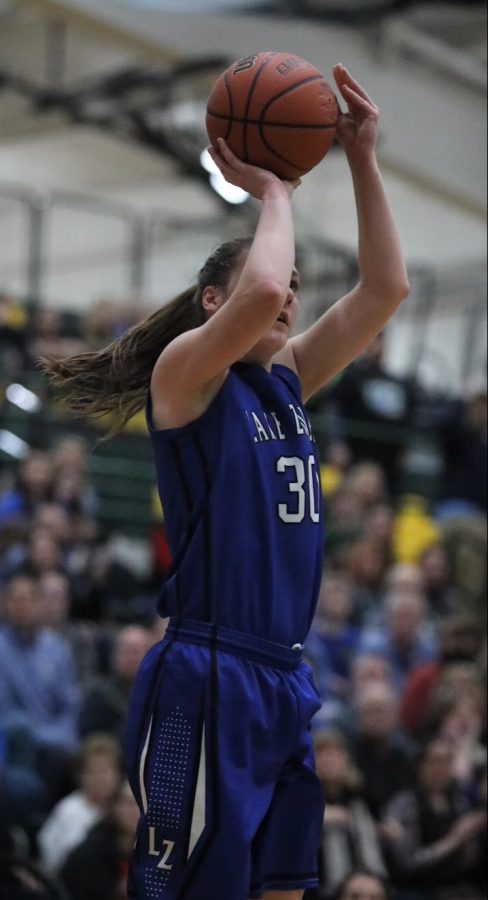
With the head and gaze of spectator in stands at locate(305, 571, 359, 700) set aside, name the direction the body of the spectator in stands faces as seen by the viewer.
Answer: toward the camera

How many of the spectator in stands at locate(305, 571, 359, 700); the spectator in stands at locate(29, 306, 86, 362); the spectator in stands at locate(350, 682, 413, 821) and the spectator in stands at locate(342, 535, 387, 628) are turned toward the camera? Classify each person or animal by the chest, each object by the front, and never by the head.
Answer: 4

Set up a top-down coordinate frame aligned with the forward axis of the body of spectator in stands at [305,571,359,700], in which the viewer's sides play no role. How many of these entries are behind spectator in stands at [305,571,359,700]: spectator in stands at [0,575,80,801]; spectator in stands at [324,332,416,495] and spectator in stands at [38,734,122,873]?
1

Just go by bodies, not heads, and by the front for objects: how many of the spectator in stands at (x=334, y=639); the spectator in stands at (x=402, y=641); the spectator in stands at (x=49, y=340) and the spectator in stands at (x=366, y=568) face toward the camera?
4

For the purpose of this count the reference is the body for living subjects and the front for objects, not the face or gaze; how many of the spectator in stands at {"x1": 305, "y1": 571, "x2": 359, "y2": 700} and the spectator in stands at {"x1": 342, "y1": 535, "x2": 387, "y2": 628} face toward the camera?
2

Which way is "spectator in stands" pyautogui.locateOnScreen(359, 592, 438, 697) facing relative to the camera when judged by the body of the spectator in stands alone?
toward the camera

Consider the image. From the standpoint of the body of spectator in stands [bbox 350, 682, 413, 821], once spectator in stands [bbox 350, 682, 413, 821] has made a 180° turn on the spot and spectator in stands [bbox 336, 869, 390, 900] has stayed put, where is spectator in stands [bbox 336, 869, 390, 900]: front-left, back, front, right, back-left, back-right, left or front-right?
back

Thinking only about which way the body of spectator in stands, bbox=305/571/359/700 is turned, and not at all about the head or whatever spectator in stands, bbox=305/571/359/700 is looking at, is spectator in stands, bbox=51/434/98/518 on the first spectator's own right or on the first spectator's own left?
on the first spectator's own right

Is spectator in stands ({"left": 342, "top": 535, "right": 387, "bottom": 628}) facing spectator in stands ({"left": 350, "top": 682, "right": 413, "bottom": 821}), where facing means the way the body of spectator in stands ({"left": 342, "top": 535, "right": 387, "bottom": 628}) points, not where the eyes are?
yes
